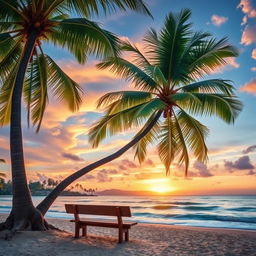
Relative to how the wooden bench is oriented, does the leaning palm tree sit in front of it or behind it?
in front

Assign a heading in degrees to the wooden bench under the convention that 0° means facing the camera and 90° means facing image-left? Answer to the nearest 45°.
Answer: approximately 225°
